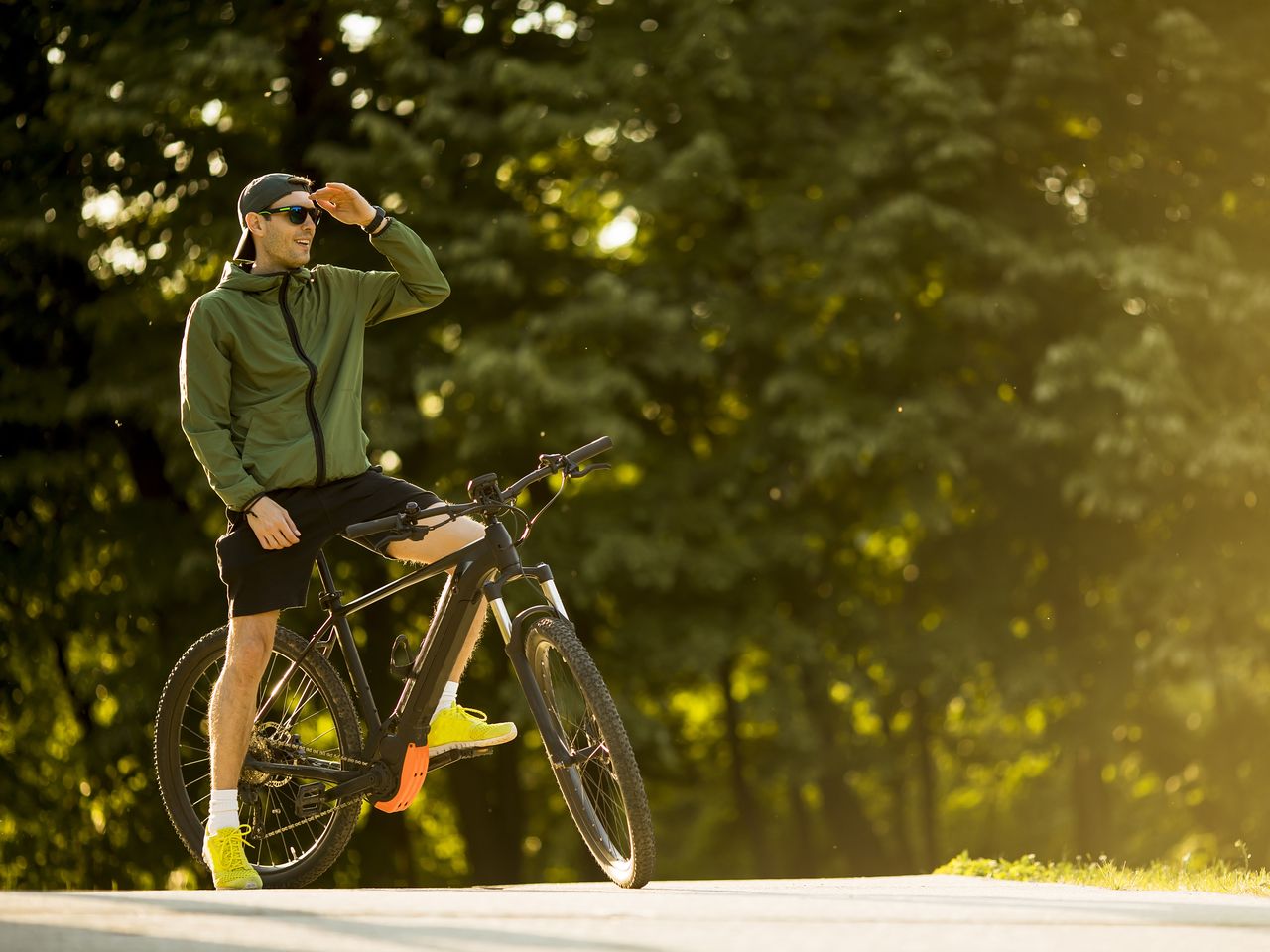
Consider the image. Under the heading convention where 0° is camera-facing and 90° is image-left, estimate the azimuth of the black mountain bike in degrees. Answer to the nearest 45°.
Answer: approximately 315°

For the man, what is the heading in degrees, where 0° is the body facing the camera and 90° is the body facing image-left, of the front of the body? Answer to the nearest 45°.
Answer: approximately 315°
